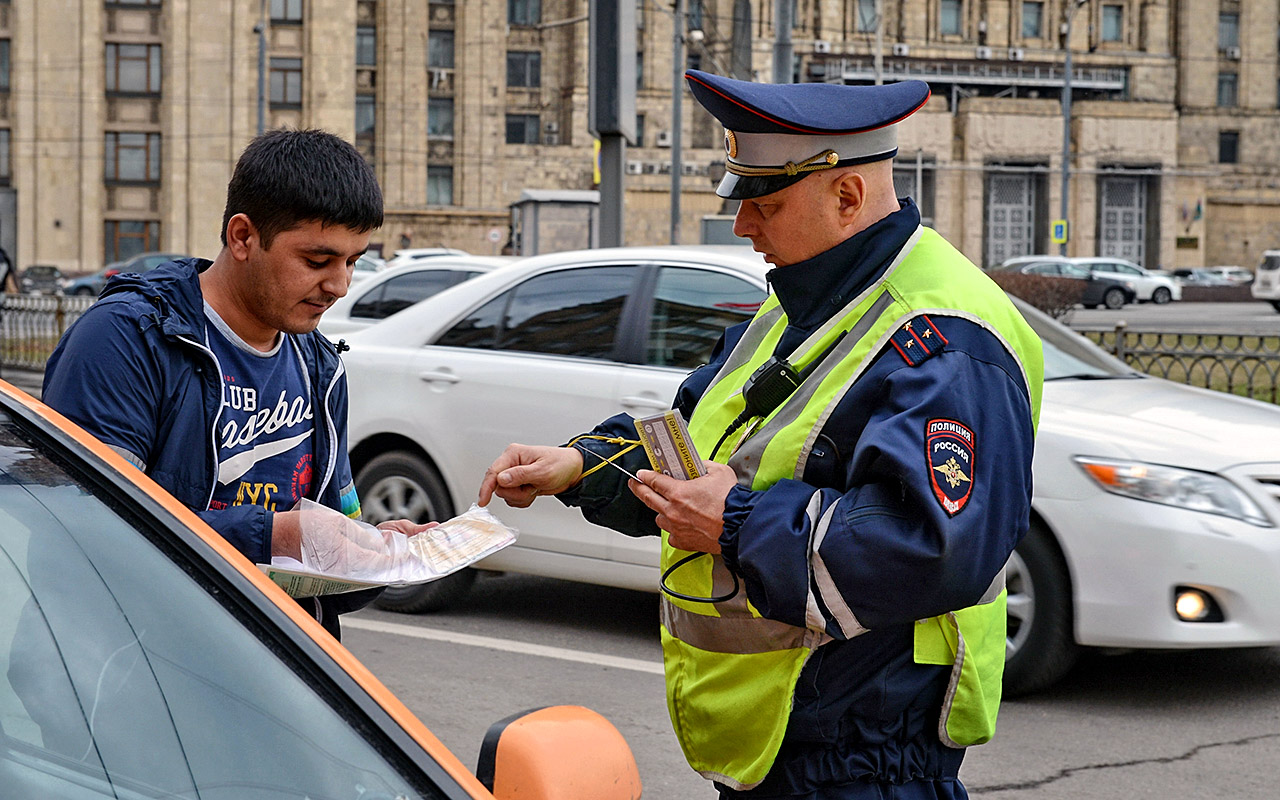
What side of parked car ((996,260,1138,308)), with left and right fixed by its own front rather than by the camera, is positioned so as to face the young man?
right

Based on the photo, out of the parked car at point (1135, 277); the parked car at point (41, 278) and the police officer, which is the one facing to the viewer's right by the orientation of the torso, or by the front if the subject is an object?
the parked car at point (1135, 277)

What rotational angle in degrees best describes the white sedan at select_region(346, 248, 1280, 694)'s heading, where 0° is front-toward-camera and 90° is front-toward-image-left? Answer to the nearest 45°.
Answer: approximately 315°

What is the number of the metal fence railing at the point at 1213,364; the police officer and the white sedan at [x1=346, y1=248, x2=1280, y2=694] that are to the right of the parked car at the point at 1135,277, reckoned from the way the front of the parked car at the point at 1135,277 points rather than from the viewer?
3

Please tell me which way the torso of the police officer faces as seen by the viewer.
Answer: to the viewer's left

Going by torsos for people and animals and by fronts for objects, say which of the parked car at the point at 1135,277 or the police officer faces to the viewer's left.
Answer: the police officer

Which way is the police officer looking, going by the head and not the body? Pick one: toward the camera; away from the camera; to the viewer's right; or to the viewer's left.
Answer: to the viewer's left

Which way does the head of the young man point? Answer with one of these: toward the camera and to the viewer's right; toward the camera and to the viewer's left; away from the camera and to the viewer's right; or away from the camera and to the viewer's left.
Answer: toward the camera and to the viewer's right

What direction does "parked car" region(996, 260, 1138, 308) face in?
to the viewer's right

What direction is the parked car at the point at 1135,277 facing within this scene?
to the viewer's right
